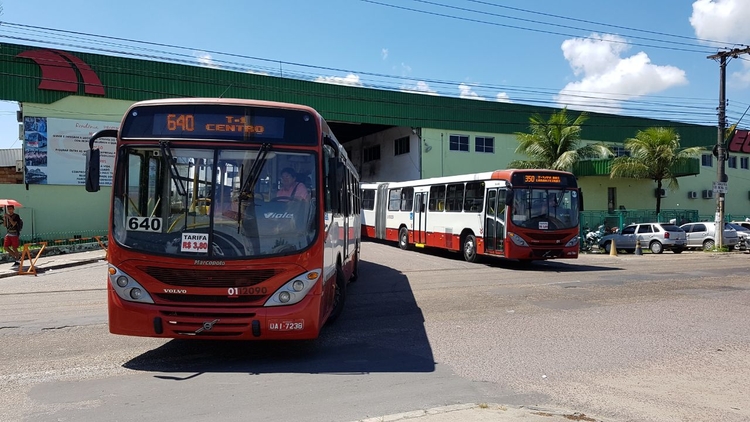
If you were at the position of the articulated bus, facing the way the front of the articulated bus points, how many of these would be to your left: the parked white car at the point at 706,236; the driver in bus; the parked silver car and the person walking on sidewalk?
2

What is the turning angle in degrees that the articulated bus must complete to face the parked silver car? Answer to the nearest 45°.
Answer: approximately 90° to its left

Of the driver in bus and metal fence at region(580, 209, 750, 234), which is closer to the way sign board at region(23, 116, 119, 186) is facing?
the driver in bus

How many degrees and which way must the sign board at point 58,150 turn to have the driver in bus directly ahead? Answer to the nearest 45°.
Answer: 0° — it already faces them

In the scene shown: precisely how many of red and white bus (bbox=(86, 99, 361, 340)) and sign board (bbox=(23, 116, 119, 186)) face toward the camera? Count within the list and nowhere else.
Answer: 2

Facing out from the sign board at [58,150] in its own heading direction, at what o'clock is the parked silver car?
The parked silver car is roughly at 10 o'clock from the sign board.

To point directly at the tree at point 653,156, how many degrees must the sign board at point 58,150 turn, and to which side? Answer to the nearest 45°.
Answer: approximately 90° to its left

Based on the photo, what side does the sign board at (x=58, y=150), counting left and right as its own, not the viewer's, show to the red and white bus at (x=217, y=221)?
front

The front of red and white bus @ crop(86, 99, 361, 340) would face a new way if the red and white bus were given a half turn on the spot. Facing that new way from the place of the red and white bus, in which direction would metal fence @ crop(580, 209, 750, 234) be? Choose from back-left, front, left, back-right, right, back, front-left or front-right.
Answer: front-right

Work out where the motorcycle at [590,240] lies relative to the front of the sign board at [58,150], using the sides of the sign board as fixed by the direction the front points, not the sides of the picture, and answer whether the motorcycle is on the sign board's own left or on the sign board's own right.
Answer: on the sign board's own left

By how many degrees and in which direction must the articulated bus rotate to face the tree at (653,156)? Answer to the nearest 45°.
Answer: approximately 90° to its left

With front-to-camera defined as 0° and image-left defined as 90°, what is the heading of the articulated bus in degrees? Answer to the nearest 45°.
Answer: approximately 315°

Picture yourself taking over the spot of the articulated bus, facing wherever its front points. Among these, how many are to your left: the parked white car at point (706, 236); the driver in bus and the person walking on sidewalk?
1
